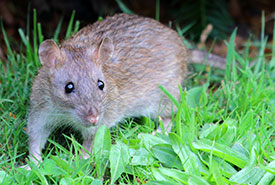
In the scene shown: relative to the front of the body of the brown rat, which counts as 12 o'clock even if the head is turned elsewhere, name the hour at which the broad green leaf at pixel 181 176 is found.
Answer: The broad green leaf is roughly at 10 o'clock from the brown rat.

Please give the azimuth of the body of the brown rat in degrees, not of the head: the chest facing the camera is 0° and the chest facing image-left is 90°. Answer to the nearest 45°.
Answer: approximately 45°

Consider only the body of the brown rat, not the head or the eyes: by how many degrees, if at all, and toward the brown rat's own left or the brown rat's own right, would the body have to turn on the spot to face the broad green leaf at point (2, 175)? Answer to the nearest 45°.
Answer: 0° — it already faces it

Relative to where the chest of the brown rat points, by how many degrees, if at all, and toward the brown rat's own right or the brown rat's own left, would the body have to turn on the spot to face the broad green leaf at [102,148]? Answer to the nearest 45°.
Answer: approximately 45° to the brown rat's own left

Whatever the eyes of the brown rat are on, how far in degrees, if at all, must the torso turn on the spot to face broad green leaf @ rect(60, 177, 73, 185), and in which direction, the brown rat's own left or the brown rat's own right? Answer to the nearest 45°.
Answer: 0° — it already faces it

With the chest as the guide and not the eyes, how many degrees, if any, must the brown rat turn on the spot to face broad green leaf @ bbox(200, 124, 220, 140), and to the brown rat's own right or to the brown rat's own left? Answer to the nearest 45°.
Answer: approximately 90° to the brown rat's own left

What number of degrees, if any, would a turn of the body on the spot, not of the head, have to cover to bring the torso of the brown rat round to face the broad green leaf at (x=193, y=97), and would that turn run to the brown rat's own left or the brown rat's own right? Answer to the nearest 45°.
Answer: approximately 135° to the brown rat's own left

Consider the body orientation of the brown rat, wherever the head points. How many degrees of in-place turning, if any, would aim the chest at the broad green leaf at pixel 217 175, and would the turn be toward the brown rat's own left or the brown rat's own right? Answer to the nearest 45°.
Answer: approximately 90° to the brown rat's own left

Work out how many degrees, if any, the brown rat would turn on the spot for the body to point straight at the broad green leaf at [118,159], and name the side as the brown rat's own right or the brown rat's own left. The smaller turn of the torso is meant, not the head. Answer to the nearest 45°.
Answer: approximately 45° to the brown rat's own left

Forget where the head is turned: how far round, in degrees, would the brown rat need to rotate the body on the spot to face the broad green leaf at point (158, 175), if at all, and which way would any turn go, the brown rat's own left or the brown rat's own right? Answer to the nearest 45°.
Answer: approximately 45° to the brown rat's own left
